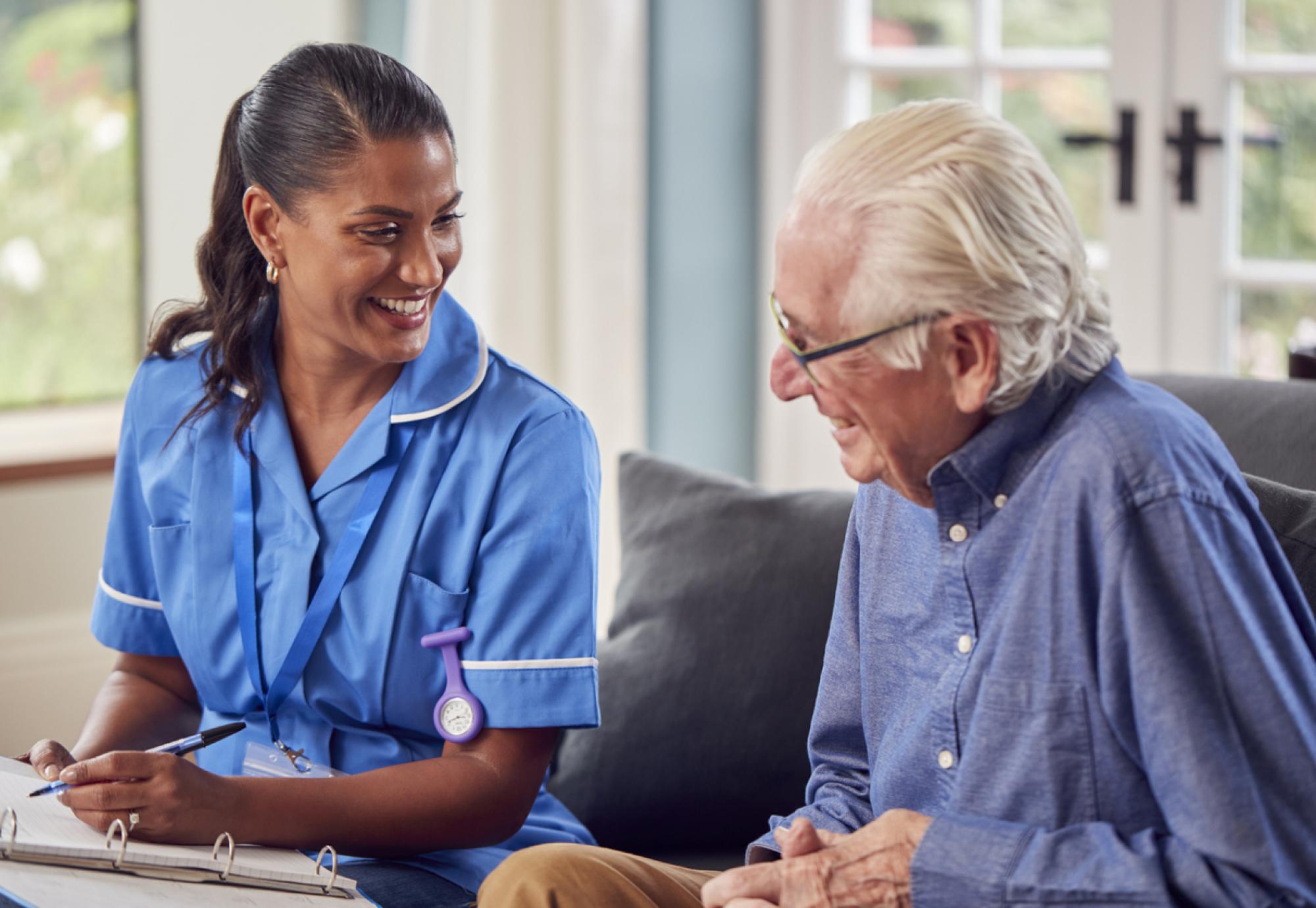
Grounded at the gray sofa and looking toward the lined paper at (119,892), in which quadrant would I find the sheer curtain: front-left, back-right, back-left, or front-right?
back-right

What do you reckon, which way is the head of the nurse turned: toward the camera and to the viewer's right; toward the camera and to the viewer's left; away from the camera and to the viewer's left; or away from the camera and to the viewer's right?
toward the camera and to the viewer's right

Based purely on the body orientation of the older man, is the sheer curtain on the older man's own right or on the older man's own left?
on the older man's own right

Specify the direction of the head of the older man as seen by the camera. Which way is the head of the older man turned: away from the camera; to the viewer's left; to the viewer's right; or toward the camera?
to the viewer's left

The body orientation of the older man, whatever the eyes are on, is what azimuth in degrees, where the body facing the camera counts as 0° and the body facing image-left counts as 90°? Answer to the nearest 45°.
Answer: approximately 45°

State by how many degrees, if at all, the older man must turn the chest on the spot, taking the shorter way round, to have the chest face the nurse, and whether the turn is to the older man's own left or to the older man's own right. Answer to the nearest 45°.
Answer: approximately 90° to the older man's own right
